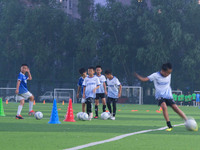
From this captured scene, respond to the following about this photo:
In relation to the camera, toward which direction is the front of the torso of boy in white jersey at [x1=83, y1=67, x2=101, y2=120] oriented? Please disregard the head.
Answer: toward the camera
